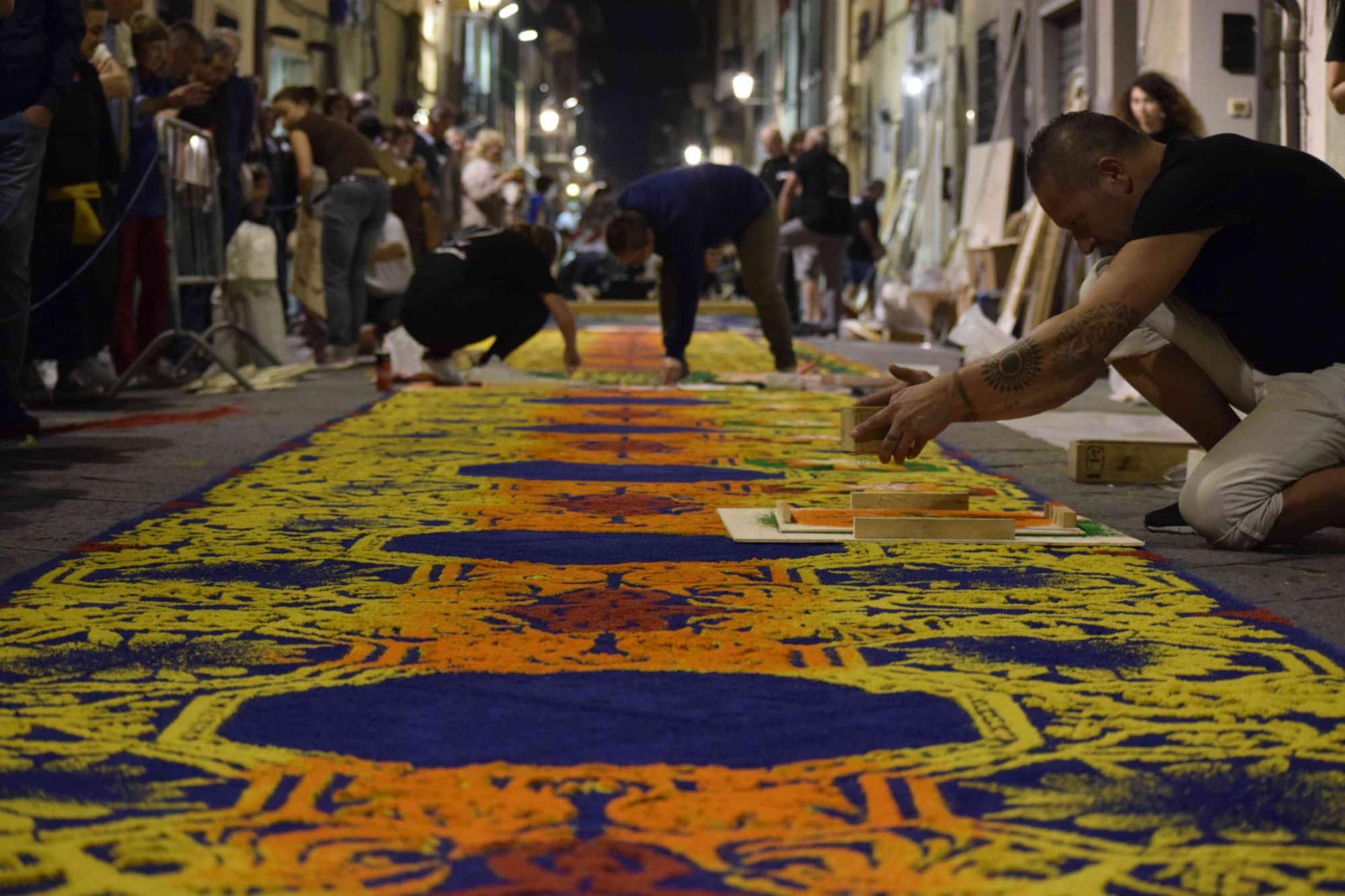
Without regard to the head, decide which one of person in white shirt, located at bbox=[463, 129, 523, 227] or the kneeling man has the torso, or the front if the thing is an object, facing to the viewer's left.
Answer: the kneeling man

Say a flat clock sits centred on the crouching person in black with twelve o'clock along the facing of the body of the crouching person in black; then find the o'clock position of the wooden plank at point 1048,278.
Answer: The wooden plank is roughly at 11 o'clock from the crouching person in black.

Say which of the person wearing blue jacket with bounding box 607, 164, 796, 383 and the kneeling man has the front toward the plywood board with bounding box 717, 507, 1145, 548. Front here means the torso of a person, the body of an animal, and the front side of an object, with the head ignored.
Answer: the kneeling man

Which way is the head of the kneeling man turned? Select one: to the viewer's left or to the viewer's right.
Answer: to the viewer's left

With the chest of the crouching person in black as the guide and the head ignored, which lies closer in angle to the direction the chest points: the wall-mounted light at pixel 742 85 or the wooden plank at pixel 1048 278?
the wooden plank

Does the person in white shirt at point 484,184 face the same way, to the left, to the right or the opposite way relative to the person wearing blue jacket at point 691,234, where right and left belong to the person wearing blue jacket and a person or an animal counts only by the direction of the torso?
the opposite way

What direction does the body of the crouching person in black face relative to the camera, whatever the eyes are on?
to the viewer's right

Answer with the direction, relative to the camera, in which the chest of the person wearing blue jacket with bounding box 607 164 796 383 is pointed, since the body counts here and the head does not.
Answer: to the viewer's left

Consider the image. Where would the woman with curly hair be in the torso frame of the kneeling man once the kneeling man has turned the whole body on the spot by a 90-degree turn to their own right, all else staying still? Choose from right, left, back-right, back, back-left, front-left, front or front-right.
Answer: front

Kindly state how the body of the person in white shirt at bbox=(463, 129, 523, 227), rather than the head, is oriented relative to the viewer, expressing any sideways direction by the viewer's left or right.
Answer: facing to the right of the viewer

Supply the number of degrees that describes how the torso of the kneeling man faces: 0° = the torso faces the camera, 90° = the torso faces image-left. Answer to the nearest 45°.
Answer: approximately 90°
